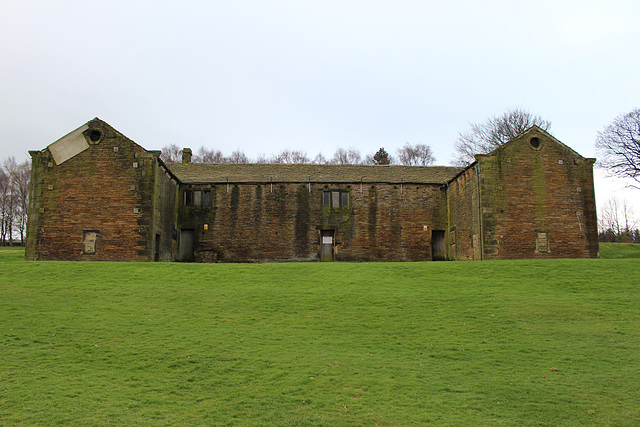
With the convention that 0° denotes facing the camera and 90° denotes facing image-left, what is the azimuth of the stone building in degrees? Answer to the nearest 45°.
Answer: approximately 0°
